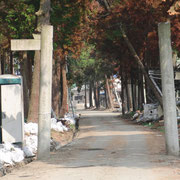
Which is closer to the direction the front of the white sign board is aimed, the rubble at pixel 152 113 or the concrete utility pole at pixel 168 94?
the concrete utility pole

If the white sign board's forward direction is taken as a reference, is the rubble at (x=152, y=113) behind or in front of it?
behind

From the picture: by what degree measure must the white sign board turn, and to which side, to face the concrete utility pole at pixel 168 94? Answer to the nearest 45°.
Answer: approximately 45° to its left

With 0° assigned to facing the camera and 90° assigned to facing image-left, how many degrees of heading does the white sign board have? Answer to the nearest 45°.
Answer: approximately 0°
